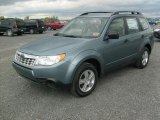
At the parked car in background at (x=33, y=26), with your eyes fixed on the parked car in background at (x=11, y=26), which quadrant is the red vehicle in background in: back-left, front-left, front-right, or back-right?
back-right

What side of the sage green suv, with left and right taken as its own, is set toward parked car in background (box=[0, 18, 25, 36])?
right

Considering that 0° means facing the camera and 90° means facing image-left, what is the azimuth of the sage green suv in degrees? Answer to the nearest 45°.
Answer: approximately 45°
